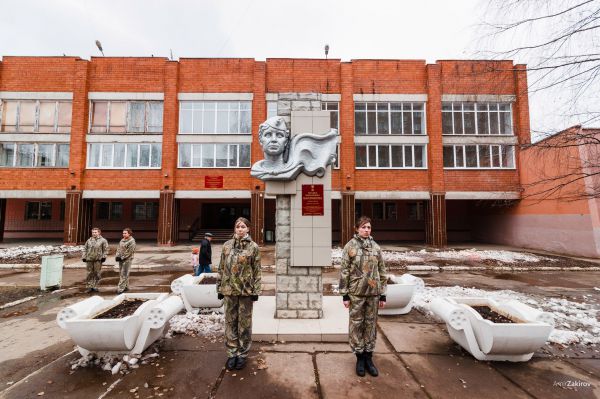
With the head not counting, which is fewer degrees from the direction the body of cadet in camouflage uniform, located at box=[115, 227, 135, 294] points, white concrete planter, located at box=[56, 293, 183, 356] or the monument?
the white concrete planter

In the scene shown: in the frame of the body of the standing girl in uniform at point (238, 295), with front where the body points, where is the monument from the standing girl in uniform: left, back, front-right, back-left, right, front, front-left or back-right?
back-left

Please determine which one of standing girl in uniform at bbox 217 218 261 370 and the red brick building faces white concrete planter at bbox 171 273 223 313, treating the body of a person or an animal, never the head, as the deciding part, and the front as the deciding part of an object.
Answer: the red brick building

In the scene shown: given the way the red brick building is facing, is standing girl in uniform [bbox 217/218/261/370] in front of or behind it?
in front

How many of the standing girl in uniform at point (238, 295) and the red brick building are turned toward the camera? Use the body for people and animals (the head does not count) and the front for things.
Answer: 2

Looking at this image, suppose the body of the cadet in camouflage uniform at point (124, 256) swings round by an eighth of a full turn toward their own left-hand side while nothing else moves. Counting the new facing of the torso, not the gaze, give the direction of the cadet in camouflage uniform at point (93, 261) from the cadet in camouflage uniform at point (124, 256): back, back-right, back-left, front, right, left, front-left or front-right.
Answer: back-right

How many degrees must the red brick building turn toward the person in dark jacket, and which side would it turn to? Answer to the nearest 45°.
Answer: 0° — it already faces them

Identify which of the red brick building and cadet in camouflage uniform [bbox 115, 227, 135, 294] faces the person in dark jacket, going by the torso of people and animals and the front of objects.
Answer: the red brick building

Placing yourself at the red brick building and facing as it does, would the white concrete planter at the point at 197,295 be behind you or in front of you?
in front

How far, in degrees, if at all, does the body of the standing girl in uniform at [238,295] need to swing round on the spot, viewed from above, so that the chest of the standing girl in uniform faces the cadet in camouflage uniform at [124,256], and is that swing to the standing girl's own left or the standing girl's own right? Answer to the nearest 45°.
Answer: approximately 135° to the standing girl's own right

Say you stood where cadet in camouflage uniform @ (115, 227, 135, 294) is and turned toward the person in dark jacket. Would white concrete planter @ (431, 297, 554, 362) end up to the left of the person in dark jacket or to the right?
right

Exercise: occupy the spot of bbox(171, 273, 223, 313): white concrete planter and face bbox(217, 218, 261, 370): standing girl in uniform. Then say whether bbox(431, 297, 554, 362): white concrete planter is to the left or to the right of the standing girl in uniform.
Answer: left

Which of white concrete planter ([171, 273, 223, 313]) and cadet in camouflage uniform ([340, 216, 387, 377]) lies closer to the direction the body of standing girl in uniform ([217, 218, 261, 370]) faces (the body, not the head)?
the cadet in camouflage uniform

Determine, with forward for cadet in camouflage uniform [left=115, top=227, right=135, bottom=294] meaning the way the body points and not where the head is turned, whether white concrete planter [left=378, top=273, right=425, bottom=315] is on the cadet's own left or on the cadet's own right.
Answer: on the cadet's own left

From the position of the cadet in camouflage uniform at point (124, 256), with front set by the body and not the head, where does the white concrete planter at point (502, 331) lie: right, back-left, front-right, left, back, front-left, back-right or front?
left

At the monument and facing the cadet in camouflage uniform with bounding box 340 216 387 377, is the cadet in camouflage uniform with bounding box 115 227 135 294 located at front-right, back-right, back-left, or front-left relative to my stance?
back-right

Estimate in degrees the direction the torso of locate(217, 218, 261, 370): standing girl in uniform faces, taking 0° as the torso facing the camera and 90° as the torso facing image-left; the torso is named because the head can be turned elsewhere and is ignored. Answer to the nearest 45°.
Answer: approximately 0°
